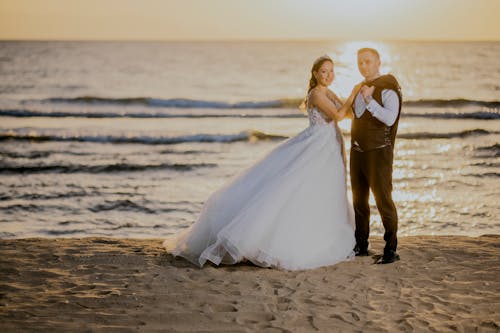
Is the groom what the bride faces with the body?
yes

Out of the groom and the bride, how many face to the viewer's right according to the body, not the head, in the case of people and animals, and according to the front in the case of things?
1

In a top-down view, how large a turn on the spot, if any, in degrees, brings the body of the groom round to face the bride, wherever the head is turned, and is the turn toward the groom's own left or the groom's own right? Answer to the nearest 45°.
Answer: approximately 45° to the groom's own right

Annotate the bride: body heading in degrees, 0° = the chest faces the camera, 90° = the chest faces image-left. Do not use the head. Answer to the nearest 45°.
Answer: approximately 270°
